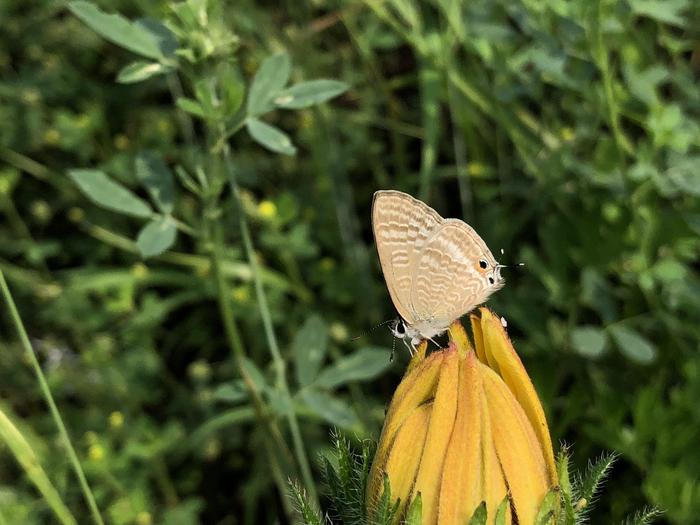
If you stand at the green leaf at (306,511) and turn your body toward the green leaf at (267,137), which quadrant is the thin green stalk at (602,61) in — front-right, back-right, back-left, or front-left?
front-right

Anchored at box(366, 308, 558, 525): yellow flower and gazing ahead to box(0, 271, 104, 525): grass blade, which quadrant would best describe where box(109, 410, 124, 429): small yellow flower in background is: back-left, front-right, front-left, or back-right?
front-right

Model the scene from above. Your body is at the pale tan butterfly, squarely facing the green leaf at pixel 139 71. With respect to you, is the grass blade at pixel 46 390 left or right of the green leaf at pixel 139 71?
left

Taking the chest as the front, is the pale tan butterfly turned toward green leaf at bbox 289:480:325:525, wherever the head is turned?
no

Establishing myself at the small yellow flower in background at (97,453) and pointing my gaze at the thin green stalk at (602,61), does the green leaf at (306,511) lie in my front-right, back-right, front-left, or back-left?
front-right

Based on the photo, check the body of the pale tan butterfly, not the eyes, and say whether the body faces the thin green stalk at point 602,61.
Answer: no
